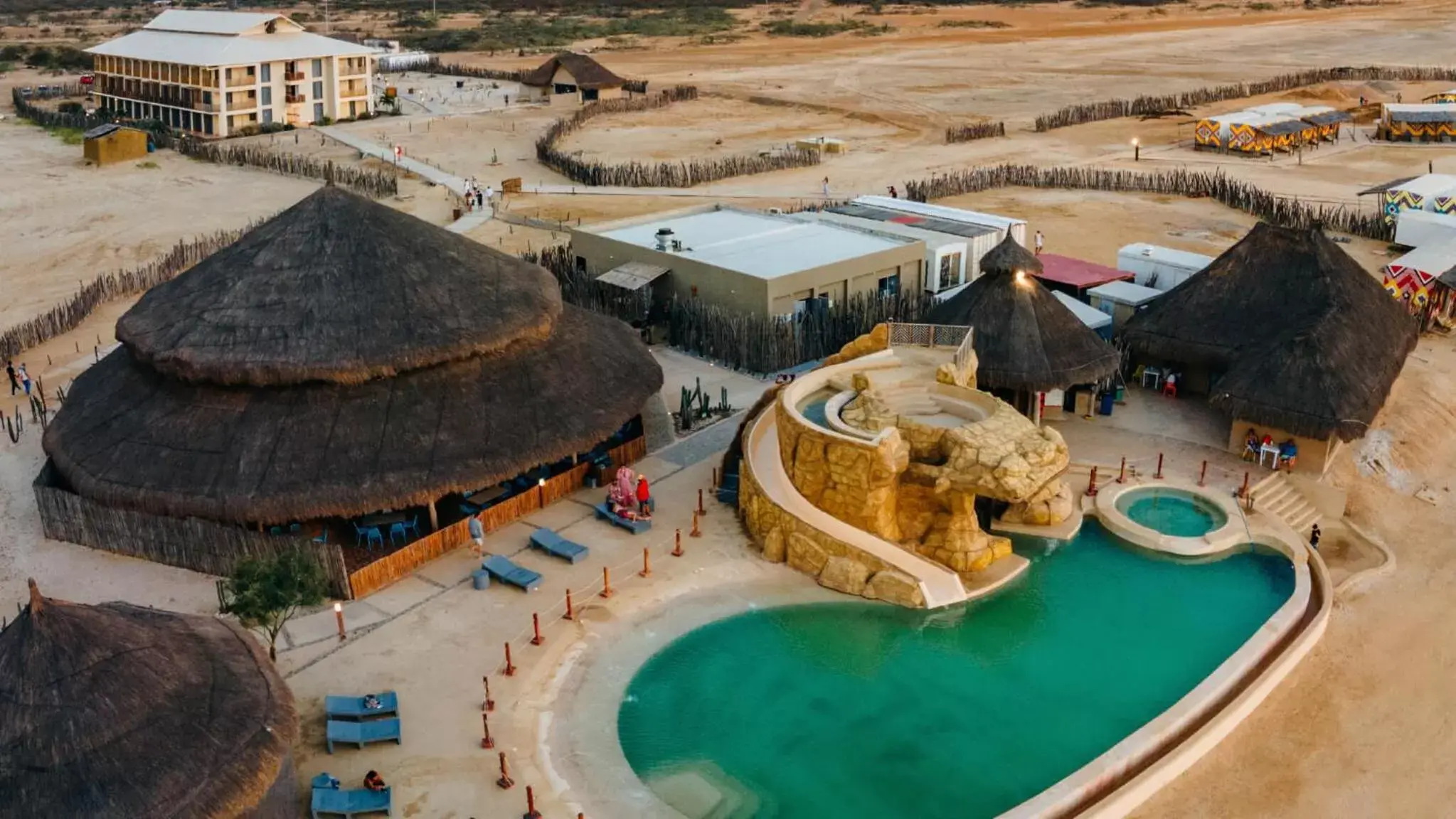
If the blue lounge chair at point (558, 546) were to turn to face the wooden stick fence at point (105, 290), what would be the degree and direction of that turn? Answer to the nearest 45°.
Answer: approximately 180°

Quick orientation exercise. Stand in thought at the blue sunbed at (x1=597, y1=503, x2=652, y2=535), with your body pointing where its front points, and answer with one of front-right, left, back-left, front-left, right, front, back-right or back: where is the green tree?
right

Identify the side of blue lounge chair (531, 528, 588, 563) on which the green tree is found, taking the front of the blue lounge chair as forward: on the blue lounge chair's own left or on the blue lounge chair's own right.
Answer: on the blue lounge chair's own right

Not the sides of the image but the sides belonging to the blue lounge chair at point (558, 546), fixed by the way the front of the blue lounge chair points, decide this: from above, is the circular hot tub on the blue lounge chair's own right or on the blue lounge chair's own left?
on the blue lounge chair's own left

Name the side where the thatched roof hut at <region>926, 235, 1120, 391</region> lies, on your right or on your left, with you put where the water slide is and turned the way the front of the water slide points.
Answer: on your left

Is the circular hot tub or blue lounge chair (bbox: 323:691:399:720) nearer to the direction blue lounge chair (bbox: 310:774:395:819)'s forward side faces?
the circular hot tub

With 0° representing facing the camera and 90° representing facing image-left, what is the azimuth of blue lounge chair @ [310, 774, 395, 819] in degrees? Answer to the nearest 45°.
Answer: approximately 270°

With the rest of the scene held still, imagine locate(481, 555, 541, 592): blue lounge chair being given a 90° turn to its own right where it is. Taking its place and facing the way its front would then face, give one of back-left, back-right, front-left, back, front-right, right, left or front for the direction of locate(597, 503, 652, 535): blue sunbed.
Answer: back
